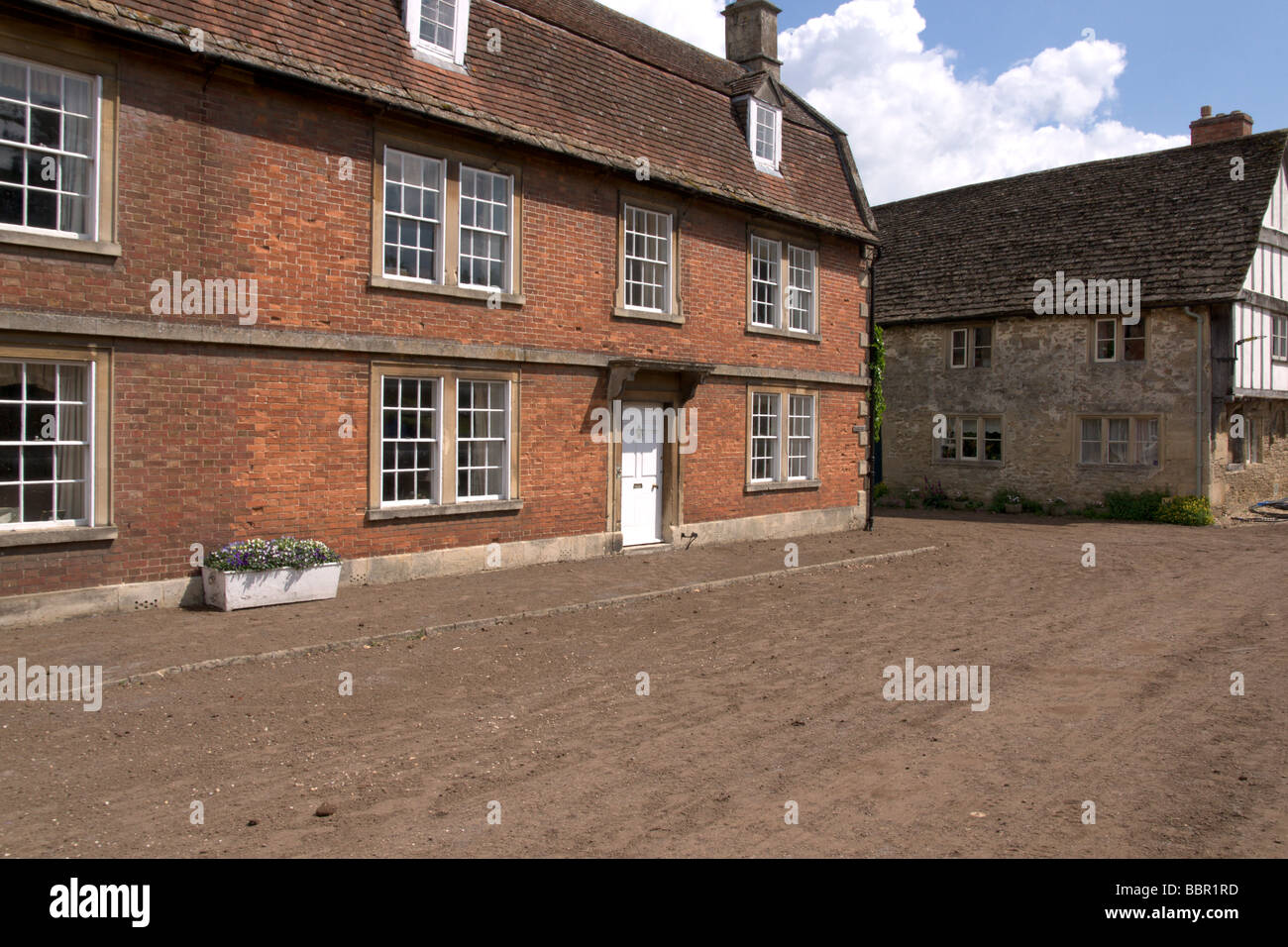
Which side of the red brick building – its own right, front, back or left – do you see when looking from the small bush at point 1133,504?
left

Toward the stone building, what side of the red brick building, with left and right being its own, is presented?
left

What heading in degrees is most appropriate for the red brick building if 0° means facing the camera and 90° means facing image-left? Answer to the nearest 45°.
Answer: approximately 315°

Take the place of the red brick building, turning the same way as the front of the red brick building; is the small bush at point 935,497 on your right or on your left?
on your left

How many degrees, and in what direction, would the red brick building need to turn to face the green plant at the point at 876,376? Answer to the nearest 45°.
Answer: approximately 90° to its left

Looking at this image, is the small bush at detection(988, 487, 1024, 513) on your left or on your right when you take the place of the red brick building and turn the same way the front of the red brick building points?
on your left
